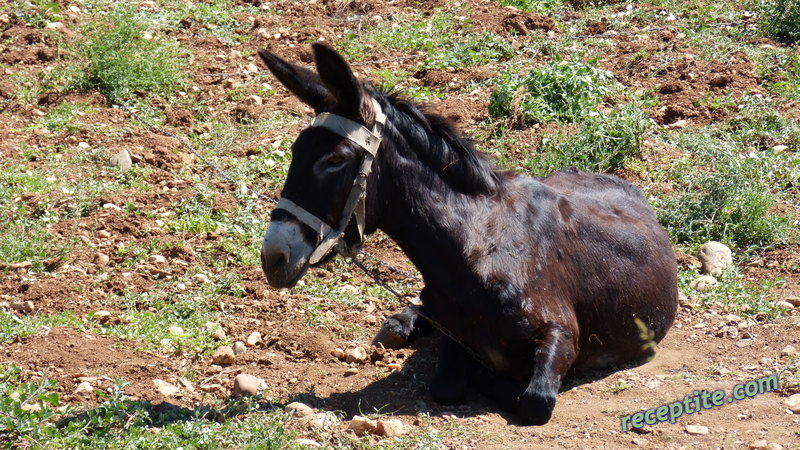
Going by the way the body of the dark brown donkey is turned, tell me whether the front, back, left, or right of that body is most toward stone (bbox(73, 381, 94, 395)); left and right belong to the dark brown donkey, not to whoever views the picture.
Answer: front

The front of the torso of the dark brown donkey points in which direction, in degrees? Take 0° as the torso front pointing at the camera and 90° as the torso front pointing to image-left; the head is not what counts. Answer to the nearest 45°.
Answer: approximately 45°

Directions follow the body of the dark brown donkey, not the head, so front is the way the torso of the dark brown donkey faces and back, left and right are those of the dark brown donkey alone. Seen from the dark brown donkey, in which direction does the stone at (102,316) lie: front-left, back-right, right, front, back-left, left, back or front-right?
front-right

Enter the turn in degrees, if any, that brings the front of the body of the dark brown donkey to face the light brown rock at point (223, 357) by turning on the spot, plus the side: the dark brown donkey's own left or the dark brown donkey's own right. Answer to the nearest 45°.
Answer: approximately 45° to the dark brown donkey's own right

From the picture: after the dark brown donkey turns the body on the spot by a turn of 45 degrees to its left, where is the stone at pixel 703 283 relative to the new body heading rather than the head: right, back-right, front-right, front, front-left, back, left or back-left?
back-left

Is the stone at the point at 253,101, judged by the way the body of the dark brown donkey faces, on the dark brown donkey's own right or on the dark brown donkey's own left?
on the dark brown donkey's own right

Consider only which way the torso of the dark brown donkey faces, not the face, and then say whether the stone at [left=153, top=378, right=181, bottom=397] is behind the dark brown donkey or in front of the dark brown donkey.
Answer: in front

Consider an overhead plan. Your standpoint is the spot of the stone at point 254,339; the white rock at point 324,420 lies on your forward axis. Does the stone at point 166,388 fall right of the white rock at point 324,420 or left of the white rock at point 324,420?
right

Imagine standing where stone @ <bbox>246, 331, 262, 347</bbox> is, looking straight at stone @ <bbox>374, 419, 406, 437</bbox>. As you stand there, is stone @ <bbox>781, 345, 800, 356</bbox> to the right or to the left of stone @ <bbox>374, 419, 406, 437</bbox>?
left

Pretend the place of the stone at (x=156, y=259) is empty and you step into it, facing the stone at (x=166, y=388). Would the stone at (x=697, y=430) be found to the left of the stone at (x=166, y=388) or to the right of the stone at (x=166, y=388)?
left

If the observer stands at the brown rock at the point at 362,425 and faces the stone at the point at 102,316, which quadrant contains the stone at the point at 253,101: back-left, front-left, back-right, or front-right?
front-right

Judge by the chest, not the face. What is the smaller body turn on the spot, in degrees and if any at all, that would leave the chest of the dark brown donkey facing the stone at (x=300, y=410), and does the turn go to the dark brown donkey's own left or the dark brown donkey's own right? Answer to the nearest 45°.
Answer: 0° — it already faces it

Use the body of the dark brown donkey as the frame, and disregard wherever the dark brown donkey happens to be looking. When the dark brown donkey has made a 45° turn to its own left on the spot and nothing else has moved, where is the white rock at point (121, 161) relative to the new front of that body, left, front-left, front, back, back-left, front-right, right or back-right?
back-right

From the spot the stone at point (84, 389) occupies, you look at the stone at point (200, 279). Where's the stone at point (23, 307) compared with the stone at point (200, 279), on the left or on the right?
left

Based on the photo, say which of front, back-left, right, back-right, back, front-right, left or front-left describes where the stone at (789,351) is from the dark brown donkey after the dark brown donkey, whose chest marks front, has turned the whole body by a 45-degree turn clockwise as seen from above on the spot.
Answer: back

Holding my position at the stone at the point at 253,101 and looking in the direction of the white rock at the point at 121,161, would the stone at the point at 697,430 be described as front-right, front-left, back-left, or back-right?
front-left

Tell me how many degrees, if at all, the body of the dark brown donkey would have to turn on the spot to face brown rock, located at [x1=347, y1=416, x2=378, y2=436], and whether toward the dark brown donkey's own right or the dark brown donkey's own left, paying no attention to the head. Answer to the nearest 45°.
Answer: approximately 45° to the dark brown donkey's own left
